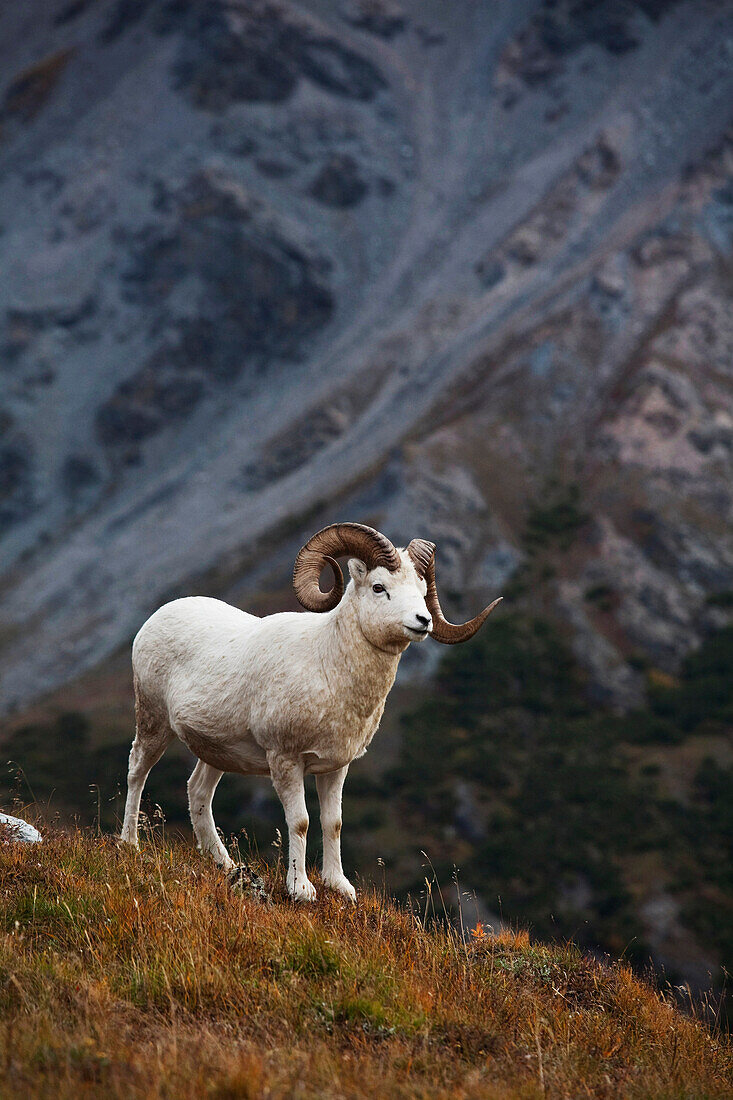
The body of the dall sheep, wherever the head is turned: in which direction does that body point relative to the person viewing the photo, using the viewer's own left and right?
facing the viewer and to the right of the viewer
